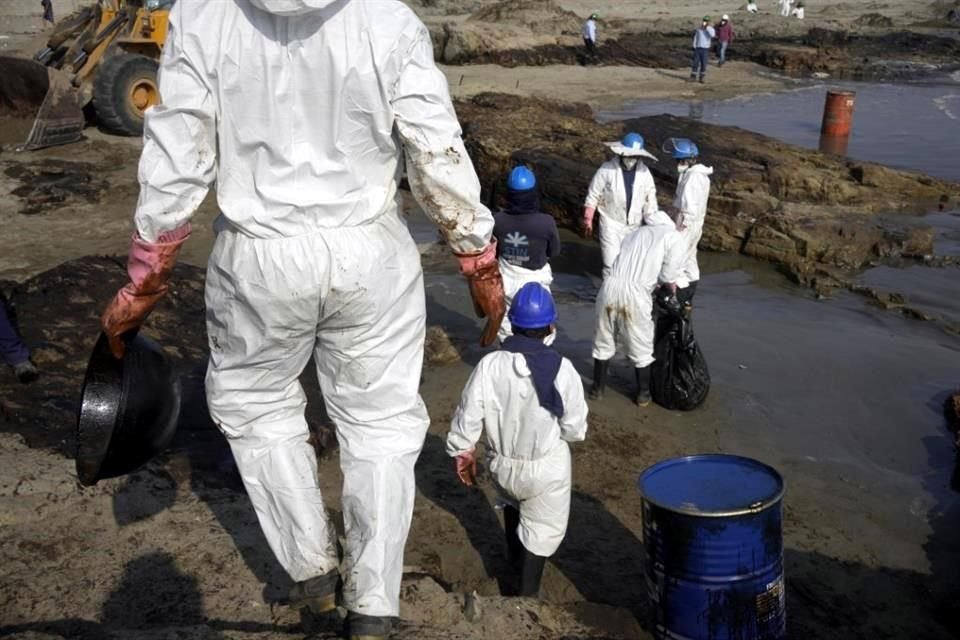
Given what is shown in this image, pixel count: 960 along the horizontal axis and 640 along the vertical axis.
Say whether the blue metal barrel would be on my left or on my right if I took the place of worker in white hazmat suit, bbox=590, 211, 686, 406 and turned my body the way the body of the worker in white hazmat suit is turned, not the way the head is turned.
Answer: on my right

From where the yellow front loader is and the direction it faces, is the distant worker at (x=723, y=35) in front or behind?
behind

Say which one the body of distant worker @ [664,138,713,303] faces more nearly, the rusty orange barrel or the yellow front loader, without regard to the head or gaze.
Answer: the yellow front loader

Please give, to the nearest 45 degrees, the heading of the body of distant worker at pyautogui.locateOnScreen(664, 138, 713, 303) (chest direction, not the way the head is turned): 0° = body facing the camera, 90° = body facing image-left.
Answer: approximately 90°

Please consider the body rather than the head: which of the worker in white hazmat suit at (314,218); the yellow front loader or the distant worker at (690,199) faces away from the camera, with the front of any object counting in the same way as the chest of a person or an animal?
the worker in white hazmat suit

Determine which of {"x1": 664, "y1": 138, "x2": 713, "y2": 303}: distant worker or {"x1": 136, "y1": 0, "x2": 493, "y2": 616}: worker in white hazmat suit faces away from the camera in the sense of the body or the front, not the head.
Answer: the worker in white hazmat suit

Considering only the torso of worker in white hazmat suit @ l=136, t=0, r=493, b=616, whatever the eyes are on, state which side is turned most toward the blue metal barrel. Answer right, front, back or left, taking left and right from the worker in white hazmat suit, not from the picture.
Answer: right

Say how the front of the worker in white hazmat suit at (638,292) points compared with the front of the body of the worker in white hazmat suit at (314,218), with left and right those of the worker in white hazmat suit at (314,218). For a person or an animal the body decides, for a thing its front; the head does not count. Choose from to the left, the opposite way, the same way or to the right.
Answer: to the right

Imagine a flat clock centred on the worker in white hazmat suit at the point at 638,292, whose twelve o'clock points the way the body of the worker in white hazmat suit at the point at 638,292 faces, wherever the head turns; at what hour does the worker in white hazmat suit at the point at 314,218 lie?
the worker in white hazmat suit at the point at 314,218 is roughly at 5 o'clock from the worker in white hazmat suit at the point at 638,292.

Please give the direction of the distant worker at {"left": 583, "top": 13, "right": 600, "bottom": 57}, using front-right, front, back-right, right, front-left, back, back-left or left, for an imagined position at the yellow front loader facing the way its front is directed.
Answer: back

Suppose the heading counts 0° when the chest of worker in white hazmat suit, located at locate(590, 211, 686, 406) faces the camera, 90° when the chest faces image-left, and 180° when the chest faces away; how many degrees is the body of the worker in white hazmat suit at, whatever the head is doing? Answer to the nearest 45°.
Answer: approximately 225°

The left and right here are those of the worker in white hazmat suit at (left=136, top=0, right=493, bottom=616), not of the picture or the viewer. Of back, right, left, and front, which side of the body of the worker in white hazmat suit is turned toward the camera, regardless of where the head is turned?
back
